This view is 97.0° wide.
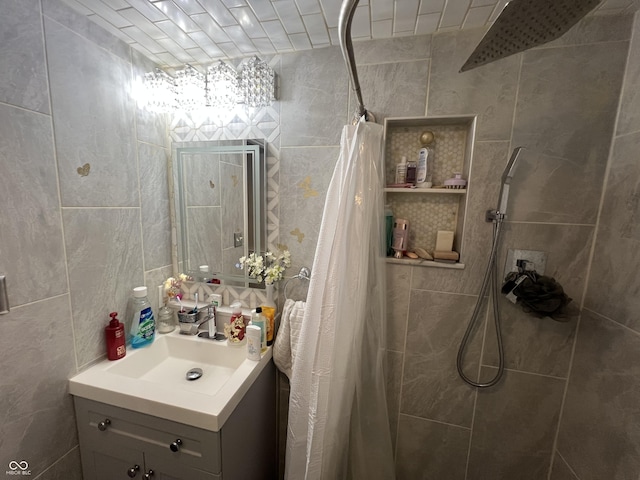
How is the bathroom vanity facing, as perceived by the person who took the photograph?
facing the viewer and to the left of the viewer

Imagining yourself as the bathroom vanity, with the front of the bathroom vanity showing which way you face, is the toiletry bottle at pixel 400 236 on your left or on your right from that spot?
on your left

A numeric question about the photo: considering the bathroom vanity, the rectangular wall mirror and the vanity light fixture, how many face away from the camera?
0

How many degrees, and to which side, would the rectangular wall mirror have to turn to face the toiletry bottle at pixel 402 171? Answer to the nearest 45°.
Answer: approximately 90° to its left

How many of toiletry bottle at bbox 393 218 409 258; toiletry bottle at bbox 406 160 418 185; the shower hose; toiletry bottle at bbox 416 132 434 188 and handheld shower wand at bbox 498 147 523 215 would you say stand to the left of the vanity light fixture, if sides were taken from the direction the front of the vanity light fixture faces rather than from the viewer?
5

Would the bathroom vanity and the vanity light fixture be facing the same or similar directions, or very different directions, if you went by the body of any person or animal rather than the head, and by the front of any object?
same or similar directions

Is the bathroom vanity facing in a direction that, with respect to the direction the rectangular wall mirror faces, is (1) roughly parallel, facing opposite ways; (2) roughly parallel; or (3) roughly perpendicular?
roughly parallel

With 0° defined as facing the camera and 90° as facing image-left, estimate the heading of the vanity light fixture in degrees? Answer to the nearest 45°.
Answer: approximately 45°

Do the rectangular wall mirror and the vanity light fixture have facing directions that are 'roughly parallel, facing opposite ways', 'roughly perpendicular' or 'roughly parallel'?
roughly parallel
